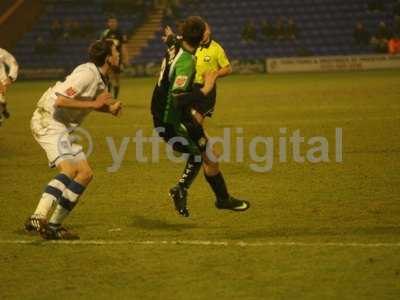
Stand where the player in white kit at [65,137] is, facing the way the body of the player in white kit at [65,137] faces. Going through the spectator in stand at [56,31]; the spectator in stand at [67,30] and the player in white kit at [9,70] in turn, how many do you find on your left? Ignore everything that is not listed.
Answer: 3

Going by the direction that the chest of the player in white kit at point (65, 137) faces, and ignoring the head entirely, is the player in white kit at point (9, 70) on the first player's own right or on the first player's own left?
on the first player's own left

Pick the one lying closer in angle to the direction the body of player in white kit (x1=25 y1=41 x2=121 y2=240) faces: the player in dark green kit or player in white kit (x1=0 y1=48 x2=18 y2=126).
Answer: the player in dark green kit

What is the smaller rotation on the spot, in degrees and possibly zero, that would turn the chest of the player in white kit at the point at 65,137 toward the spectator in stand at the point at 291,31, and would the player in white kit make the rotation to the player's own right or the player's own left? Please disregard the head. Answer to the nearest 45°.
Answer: approximately 90° to the player's own left

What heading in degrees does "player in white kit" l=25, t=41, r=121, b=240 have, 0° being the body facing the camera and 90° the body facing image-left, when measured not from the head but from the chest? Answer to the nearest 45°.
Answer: approximately 270°

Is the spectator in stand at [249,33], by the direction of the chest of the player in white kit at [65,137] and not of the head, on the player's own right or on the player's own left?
on the player's own left

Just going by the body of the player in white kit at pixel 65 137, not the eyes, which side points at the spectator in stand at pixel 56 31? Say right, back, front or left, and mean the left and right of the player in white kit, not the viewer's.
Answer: left

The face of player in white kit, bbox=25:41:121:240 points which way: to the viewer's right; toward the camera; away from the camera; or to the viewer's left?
to the viewer's right

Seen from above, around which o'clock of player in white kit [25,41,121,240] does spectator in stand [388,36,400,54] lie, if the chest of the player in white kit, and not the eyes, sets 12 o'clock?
The spectator in stand is roughly at 10 o'clock from the player in white kit.

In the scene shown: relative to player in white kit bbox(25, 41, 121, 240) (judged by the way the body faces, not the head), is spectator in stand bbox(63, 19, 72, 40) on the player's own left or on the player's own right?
on the player's own left

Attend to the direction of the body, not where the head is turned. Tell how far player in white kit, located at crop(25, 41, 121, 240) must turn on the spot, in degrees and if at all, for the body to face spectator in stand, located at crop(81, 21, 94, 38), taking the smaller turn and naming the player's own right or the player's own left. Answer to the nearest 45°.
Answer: approximately 90° to the player's own left

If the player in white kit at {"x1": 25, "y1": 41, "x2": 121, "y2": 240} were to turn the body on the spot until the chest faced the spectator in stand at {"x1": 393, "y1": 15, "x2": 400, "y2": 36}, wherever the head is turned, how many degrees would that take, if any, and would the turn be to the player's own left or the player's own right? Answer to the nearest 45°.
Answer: approximately 45° to the player's own left

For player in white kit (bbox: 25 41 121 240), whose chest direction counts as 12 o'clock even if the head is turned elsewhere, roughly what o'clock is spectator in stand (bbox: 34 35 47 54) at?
The spectator in stand is roughly at 9 o'clock from the player in white kit.
